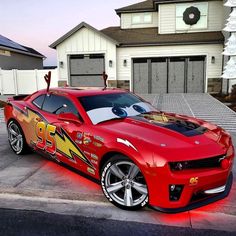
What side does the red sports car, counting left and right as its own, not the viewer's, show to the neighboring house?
back

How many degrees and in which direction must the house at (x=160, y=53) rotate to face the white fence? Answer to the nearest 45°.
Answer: approximately 90° to its right

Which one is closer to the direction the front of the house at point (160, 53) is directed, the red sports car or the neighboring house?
the red sports car

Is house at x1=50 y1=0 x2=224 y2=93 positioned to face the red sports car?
yes

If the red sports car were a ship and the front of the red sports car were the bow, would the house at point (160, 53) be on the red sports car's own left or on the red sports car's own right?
on the red sports car's own left

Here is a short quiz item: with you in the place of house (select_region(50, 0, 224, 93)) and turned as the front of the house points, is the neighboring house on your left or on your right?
on your right

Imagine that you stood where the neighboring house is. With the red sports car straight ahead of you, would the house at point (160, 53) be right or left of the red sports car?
left
